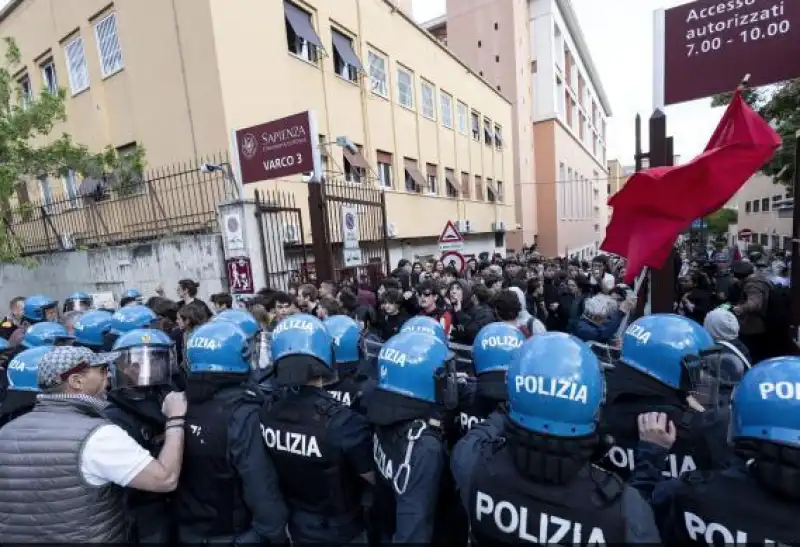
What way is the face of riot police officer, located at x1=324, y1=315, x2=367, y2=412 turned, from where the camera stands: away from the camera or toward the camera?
away from the camera

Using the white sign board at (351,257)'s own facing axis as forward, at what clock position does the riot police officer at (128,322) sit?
The riot police officer is roughly at 2 o'clock from the white sign board.

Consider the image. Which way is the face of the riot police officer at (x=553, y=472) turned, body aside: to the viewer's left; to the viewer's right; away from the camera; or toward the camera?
away from the camera

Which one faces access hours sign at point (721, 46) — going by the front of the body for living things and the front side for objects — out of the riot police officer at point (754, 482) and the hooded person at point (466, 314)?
the riot police officer

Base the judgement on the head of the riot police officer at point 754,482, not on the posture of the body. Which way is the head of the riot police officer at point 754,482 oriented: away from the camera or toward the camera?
away from the camera

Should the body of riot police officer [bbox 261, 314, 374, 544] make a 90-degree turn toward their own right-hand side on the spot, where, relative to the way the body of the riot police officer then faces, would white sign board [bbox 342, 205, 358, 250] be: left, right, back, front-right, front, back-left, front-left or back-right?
back-left

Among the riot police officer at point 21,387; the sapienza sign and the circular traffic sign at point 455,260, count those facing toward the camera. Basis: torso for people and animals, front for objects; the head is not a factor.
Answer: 2

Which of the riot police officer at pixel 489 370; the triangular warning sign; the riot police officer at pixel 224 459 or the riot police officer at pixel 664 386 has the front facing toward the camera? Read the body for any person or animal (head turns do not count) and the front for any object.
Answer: the triangular warning sign

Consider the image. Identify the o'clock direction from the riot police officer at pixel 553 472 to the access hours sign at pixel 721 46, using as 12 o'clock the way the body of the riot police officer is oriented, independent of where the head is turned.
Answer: The access hours sign is roughly at 1 o'clock from the riot police officer.

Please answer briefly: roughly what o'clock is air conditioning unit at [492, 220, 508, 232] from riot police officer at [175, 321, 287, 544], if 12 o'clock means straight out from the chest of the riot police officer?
The air conditioning unit is roughly at 12 o'clock from the riot police officer.

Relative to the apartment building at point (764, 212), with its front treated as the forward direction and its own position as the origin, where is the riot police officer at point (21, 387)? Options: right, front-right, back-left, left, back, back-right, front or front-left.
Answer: front-left

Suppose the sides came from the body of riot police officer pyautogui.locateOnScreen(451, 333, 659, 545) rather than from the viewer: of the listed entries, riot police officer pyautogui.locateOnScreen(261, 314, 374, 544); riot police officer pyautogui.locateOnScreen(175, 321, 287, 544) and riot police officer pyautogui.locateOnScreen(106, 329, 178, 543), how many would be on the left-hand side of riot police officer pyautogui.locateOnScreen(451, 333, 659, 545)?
3

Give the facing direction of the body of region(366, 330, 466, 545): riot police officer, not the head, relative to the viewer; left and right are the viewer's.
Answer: facing away from the viewer and to the right of the viewer

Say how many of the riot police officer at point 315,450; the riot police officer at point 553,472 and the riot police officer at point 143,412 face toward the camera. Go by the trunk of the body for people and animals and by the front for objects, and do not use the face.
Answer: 1
